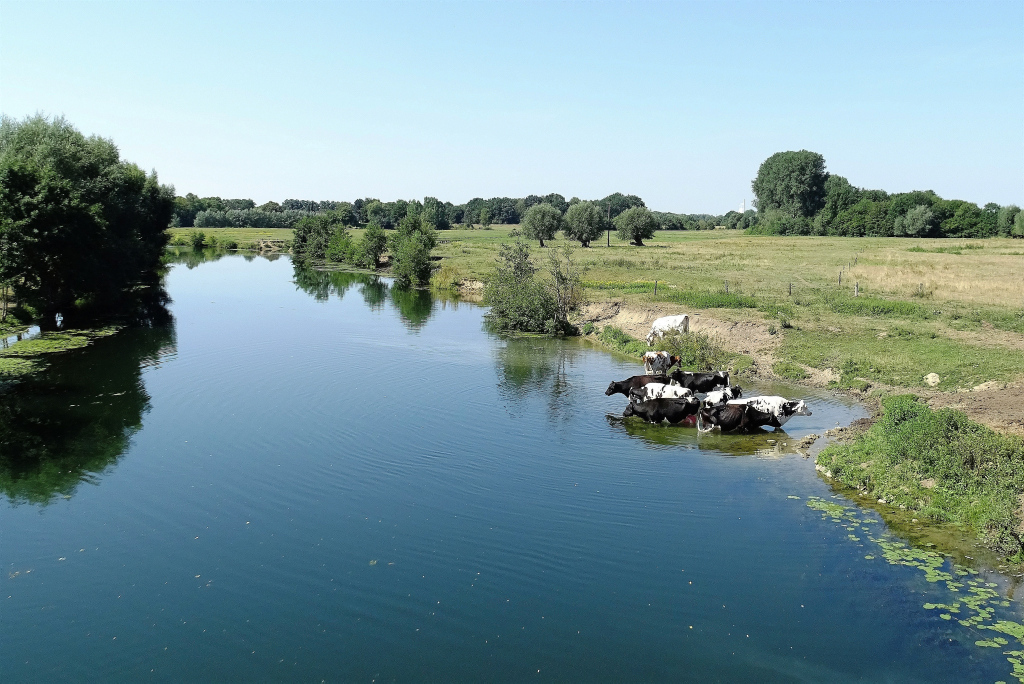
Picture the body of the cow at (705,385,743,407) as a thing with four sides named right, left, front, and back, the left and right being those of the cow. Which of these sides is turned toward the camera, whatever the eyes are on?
right

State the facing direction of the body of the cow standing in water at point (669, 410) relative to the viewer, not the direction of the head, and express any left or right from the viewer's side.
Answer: facing to the left of the viewer

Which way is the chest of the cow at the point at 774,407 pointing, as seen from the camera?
to the viewer's right

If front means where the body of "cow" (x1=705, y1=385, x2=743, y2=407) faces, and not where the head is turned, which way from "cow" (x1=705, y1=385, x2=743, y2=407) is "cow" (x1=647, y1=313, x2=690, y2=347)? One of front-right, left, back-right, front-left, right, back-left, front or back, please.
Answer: left

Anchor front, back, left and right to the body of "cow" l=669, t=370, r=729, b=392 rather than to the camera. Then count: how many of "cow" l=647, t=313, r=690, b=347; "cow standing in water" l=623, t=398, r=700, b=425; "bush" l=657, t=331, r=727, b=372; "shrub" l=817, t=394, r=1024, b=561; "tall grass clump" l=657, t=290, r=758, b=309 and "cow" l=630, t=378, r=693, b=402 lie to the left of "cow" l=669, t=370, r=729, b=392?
3

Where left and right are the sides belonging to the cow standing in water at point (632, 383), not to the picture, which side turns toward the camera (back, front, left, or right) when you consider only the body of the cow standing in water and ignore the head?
left

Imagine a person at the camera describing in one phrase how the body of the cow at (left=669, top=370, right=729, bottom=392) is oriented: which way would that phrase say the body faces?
to the viewer's right

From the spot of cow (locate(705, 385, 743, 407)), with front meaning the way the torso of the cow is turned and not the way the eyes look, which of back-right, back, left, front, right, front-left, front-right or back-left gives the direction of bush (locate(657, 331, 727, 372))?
left

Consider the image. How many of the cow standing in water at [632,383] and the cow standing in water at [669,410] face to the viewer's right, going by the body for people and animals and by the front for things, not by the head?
0

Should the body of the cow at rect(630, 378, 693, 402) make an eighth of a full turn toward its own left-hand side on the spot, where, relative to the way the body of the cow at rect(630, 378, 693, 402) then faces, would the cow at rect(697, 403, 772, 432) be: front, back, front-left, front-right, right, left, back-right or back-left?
left

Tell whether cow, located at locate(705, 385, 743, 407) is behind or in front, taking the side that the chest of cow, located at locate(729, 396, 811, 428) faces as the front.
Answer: behind

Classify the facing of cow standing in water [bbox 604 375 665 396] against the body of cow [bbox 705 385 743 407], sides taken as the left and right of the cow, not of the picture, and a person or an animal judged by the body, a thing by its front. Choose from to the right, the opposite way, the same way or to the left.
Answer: the opposite way

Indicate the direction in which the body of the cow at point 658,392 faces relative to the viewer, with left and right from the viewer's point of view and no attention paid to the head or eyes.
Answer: facing to the left of the viewer

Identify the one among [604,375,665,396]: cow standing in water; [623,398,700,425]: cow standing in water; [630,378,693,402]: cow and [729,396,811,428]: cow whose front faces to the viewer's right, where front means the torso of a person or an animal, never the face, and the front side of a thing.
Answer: [729,396,811,428]: cow
